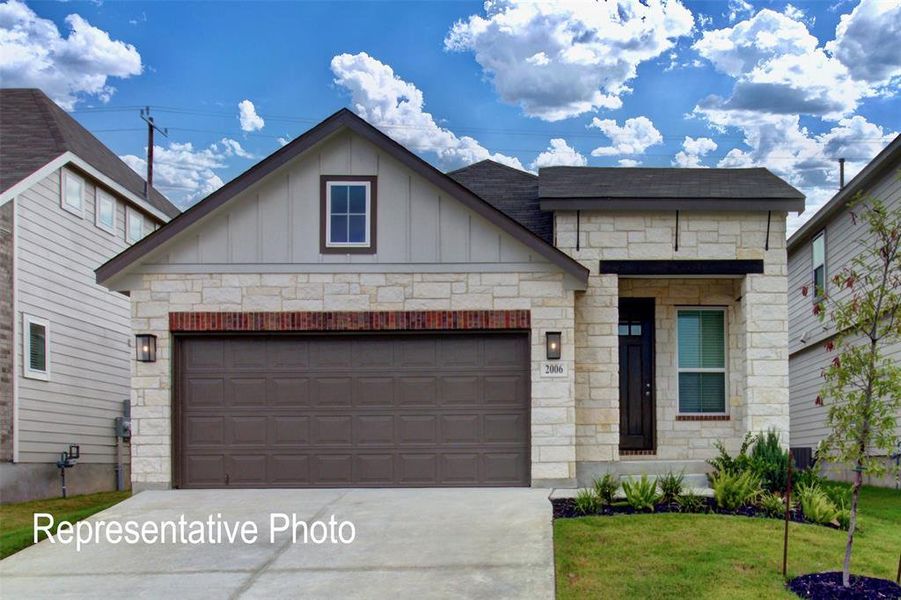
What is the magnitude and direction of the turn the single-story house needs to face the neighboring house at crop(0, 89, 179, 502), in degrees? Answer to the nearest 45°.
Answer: approximately 135° to its right

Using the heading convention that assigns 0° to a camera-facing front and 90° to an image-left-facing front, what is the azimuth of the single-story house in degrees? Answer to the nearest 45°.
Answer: approximately 0°

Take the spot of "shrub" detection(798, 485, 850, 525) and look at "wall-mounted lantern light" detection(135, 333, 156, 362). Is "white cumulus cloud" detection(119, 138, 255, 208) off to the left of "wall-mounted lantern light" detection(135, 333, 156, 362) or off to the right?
right

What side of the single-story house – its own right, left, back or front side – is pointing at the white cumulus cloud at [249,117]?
back

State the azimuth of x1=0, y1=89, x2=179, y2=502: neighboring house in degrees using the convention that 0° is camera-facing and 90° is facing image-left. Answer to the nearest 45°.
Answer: approximately 45°

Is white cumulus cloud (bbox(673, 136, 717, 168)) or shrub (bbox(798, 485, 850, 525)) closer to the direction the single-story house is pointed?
the shrub

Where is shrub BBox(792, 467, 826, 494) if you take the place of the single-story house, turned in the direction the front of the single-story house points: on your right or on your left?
on your left

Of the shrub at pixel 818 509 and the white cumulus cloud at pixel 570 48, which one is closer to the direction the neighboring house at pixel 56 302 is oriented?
the shrub

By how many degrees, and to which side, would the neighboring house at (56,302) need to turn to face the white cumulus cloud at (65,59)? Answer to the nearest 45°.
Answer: approximately 135° to its right

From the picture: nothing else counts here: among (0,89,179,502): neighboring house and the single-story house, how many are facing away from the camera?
0

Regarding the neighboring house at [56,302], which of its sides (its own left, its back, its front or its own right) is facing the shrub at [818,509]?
left
